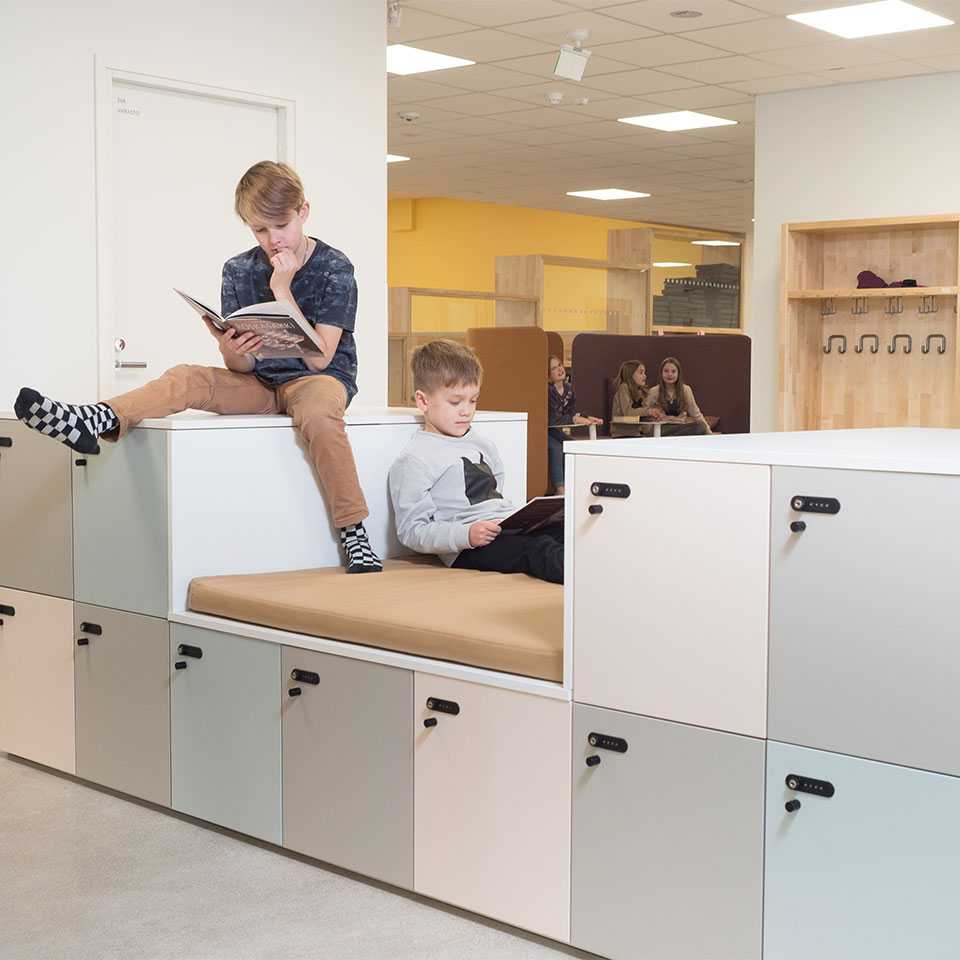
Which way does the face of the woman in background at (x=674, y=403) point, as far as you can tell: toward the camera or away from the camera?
toward the camera

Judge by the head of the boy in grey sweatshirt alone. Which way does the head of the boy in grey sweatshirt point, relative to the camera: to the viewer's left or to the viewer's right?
to the viewer's right

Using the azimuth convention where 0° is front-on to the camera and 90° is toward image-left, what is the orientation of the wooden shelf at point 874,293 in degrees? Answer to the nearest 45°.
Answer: approximately 0°

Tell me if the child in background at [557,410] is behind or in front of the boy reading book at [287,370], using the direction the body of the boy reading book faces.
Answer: behind

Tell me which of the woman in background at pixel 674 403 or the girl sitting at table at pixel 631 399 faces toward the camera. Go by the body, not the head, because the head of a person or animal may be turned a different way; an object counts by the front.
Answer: the woman in background

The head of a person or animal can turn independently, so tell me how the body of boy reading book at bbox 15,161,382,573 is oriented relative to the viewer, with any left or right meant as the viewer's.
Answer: facing the viewer and to the left of the viewer

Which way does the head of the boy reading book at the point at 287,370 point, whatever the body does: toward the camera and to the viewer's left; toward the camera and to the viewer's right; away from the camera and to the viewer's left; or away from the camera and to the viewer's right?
toward the camera and to the viewer's left

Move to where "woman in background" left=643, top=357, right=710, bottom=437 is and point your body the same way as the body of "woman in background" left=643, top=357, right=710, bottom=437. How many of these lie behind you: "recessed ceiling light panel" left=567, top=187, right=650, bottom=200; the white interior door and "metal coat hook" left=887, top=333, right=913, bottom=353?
1

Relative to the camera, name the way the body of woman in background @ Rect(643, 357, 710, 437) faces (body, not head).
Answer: toward the camera
